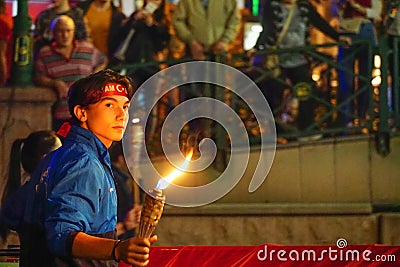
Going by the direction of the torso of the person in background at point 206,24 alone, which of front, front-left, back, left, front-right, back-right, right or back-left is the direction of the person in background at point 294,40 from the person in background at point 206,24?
left

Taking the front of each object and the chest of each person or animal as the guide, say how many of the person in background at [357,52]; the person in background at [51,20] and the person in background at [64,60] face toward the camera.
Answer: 3

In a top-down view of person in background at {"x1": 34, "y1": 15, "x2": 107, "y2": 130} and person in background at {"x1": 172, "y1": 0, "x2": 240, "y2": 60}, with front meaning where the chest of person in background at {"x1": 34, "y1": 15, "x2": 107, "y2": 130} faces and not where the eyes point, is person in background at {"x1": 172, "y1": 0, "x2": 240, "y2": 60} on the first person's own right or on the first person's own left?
on the first person's own left

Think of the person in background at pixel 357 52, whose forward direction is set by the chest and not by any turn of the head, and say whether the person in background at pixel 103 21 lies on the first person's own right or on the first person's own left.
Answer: on the first person's own right

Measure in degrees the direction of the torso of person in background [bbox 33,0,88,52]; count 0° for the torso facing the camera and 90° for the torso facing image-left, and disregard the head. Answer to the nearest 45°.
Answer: approximately 0°

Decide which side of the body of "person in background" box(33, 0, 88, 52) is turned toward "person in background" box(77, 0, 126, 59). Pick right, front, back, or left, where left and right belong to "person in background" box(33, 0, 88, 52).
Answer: left

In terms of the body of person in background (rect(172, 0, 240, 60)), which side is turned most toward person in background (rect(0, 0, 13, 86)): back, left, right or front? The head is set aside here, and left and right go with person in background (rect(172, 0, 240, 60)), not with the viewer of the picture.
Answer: right

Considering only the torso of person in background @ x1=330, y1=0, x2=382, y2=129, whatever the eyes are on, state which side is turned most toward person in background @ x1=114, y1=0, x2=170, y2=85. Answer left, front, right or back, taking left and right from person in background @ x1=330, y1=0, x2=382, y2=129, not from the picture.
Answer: right

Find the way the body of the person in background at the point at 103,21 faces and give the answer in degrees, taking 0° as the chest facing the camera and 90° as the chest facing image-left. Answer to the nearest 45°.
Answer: approximately 0°
